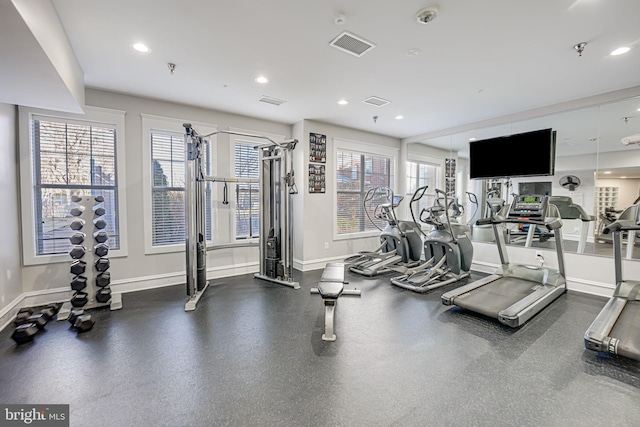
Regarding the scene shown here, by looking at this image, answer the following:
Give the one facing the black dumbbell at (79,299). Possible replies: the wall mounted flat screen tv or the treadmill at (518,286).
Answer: the wall mounted flat screen tv

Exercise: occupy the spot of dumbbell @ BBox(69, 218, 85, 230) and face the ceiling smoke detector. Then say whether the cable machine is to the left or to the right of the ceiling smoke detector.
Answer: left

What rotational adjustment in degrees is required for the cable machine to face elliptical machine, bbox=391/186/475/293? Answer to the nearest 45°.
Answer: approximately 45° to its left

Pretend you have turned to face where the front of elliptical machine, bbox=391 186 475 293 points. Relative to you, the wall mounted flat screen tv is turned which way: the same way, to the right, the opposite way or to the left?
the opposite way

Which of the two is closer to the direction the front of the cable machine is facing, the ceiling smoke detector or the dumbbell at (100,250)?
the ceiling smoke detector

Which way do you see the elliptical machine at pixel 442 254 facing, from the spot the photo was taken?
facing away from the viewer and to the right of the viewer

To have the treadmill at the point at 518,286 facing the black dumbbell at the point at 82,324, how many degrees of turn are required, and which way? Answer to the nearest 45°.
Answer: approximately 180°

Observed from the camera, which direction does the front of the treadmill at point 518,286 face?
facing away from the viewer and to the right of the viewer
